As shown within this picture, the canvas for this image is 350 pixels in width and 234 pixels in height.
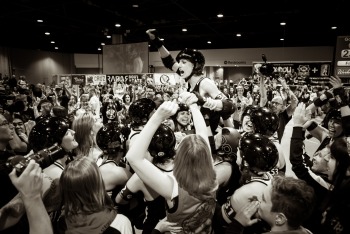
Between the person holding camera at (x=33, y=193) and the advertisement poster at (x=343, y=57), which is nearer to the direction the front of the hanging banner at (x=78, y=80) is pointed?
the person holding camera

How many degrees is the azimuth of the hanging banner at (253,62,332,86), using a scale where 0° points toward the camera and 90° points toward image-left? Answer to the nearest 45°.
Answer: approximately 0°

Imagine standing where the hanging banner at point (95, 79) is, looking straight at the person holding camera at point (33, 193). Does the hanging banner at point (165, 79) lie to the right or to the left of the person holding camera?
left

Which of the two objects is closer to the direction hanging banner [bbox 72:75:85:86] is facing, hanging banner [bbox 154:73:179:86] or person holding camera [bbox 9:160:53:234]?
the person holding camera

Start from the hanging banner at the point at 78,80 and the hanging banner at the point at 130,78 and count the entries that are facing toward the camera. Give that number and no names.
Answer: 2

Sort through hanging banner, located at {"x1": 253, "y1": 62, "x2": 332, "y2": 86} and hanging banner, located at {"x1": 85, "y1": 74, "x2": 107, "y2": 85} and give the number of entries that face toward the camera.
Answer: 2

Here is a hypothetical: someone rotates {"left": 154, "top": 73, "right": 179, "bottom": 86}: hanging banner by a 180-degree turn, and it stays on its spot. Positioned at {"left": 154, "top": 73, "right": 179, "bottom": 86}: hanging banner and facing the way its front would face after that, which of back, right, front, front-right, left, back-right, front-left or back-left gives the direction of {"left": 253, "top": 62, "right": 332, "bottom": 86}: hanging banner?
right

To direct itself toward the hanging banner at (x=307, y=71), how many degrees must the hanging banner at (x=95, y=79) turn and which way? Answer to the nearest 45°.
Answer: approximately 45° to its left

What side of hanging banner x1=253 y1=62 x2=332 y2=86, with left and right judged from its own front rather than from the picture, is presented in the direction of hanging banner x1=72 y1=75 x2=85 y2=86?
right

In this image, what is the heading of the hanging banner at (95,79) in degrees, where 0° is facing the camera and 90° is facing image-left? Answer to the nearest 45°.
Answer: approximately 0°

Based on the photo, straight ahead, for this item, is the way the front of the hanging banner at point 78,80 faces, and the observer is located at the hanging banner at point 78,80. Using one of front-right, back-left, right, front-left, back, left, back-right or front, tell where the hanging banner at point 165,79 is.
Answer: front-left

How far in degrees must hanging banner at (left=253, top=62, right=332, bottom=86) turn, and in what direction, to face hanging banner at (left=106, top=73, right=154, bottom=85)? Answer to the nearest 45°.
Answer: approximately 90° to its right

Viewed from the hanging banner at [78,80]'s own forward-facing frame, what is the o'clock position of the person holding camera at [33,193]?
The person holding camera is roughly at 12 o'clock from the hanging banner.
